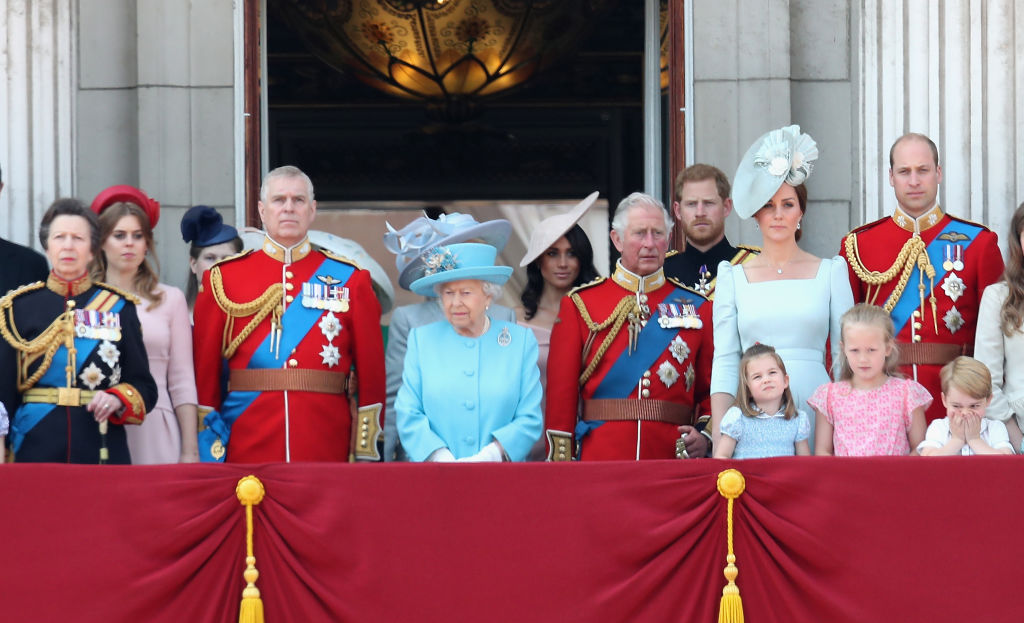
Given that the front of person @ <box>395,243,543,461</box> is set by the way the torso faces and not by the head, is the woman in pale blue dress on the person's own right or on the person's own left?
on the person's own left

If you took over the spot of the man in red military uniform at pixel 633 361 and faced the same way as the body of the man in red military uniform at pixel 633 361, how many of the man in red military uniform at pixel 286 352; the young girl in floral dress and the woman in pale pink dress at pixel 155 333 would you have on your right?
2

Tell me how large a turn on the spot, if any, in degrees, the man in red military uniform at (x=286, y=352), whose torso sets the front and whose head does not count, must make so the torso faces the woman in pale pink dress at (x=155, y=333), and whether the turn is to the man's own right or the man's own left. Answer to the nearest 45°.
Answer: approximately 90° to the man's own right

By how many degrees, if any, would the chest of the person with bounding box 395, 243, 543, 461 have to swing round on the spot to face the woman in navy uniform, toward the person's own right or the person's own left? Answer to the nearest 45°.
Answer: approximately 90° to the person's own right

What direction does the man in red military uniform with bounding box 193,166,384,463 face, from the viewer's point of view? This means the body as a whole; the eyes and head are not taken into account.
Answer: toward the camera

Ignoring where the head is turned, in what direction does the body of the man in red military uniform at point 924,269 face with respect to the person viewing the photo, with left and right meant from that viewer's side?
facing the viewer

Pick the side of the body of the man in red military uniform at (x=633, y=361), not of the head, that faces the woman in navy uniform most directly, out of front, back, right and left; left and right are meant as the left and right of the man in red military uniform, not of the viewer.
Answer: right

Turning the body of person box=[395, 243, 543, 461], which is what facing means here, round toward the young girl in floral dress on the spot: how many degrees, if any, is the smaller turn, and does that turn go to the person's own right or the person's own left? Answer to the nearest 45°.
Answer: approximately 90° to the person's own left

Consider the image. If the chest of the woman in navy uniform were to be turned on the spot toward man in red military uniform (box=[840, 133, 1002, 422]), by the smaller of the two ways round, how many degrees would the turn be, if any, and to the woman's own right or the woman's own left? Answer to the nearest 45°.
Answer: approximately 90° to the woman's own left

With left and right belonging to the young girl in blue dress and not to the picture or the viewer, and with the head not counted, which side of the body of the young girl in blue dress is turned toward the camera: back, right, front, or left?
front

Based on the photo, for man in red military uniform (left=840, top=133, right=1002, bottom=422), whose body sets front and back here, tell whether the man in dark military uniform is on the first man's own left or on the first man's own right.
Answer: on the first man's own right
